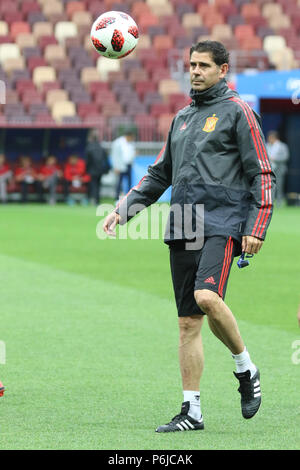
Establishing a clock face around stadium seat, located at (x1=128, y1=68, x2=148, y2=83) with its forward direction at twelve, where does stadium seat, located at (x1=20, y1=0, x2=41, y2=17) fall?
stadium seat, located at (x1=20, y1=0, x2=41, y2=17) is roughly at 4 o'clock from stadium seat, located at (x1=128, y1=68, x2=148, y2=83).

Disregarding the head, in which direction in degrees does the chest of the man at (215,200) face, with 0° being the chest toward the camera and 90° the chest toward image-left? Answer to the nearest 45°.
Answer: approximately 45°

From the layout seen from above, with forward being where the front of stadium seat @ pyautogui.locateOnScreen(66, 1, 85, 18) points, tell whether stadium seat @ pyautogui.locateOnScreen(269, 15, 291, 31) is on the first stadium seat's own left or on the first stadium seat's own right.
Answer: on the first stadium seat's own left

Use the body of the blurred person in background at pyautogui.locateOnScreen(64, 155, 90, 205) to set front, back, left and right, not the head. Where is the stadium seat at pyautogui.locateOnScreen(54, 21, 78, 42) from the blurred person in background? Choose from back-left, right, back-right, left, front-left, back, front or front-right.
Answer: back

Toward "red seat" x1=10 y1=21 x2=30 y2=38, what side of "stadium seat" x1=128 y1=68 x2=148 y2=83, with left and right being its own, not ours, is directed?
right

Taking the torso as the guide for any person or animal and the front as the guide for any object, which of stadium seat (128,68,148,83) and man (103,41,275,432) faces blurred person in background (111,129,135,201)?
the stadium seat

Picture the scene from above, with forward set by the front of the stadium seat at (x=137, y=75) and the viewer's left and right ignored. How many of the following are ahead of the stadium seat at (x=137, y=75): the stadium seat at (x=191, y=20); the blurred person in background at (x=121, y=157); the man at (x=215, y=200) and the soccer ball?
3

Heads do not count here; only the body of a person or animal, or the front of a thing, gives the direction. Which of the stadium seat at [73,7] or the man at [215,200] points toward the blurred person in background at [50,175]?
the stadium seat

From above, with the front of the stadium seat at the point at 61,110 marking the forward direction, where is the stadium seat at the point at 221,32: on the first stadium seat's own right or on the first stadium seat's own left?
on the first stadium seat's own left

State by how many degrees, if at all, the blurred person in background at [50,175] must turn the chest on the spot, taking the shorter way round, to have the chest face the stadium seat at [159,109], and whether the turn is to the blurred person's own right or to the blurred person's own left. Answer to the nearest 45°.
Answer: approximately 135° to the blurred person's own left

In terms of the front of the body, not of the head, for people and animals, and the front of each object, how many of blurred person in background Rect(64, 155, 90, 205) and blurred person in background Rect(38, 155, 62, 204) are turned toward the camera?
2

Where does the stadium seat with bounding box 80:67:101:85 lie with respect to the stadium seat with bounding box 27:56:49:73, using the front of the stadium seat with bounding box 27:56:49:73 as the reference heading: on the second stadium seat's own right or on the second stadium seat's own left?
on the second stadium seat's own left

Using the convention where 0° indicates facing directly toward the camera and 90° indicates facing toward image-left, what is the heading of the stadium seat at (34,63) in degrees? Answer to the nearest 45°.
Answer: approximately 0°

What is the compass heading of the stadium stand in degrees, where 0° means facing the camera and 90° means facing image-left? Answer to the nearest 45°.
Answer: approximately 0°

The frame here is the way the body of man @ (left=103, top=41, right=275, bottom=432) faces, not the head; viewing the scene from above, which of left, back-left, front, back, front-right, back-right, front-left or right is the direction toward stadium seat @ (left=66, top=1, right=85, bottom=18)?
back-right

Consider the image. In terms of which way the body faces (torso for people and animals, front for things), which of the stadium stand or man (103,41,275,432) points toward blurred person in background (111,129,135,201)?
the stadium stand
